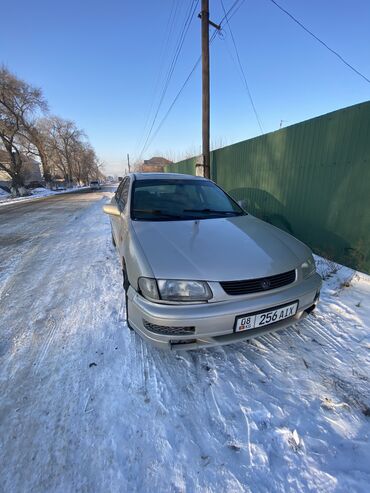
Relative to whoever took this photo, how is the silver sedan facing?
facing the viewer and to the right of the viewer

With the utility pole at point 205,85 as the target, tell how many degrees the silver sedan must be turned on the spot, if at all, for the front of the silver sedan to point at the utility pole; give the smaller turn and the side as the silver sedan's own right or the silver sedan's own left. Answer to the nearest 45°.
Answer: approximately 135° to the silver sedan's own left

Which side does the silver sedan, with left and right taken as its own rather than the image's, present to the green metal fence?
left

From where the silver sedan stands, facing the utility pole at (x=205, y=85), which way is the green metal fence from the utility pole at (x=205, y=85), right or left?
right

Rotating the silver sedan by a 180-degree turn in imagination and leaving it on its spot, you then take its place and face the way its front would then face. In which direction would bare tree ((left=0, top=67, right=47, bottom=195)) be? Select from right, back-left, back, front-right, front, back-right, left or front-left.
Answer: front
